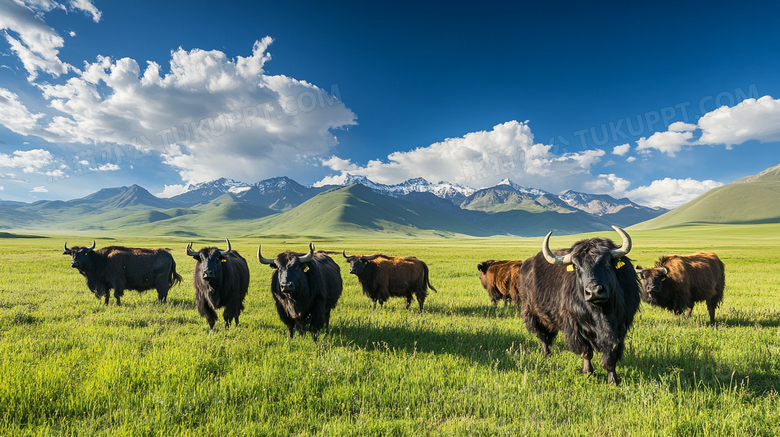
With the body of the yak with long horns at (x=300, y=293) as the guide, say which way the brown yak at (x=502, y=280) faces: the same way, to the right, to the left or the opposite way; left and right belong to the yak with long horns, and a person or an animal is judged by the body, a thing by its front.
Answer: to the right

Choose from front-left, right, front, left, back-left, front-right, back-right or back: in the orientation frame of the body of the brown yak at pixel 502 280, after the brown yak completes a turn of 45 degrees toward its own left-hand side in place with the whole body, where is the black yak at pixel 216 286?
front

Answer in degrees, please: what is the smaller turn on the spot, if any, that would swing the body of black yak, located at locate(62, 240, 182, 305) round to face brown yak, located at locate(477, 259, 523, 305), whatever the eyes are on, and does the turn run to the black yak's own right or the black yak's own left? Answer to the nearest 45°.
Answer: approximately 135° to the black yak's own left

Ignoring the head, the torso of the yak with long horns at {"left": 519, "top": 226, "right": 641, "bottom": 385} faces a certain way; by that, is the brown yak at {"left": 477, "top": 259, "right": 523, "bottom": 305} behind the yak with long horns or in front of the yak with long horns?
behind

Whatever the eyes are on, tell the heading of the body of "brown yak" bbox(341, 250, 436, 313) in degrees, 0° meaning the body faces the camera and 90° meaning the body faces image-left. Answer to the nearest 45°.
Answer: approximately 90°

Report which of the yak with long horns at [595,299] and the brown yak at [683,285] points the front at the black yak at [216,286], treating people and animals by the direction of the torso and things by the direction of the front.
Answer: the brown yak

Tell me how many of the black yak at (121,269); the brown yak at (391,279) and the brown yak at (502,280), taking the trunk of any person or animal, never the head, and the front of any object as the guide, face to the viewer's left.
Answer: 3

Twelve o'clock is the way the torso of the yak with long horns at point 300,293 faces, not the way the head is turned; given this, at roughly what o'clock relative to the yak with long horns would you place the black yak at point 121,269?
The black yak is roughly at 3 o'clock from the yak with long horns.

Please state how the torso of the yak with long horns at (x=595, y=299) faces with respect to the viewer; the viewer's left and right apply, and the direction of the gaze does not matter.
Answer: facing the viewer and to the right of the viewer

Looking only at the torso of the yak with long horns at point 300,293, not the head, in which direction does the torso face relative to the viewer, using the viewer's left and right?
facing the viewer and to the left of the viewer

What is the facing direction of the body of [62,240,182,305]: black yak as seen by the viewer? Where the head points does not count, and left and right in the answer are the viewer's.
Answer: facing to the left of the viewer

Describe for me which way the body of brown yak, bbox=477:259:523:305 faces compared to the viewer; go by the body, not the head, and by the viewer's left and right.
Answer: facing to the left of the viewer

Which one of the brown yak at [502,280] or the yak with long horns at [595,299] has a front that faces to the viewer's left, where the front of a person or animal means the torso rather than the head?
the brown yak

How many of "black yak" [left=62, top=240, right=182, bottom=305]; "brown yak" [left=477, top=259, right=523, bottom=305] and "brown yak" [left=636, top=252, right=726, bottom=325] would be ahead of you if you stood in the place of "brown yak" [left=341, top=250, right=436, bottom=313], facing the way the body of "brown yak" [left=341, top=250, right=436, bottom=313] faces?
1
